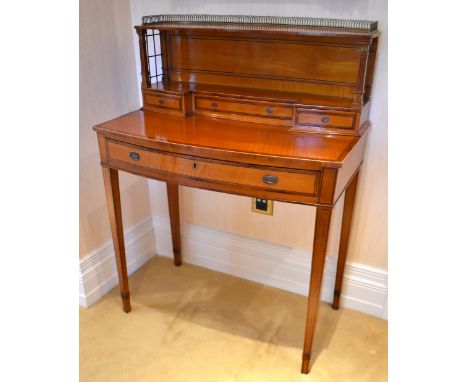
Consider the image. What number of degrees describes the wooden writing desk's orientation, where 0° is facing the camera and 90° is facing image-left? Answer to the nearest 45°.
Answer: approximately 45°
